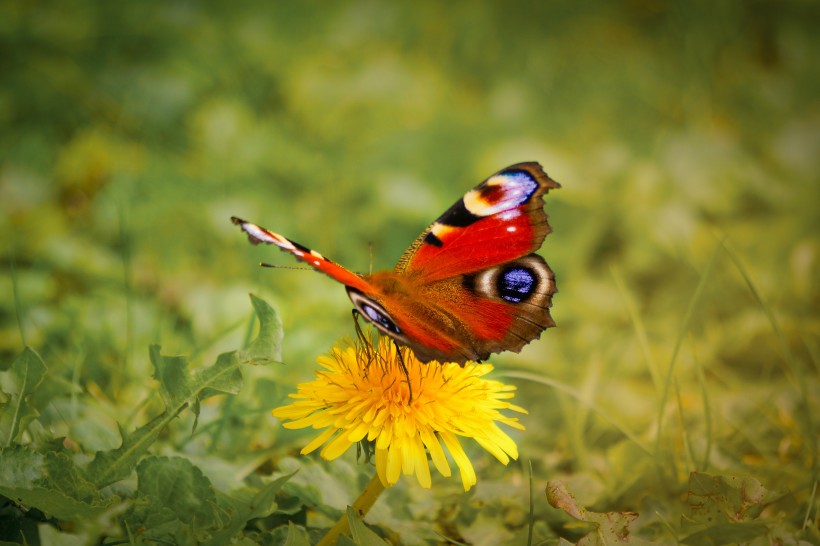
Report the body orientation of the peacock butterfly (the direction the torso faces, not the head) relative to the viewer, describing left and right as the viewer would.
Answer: facing away from the viewer and to the left of the viewer
